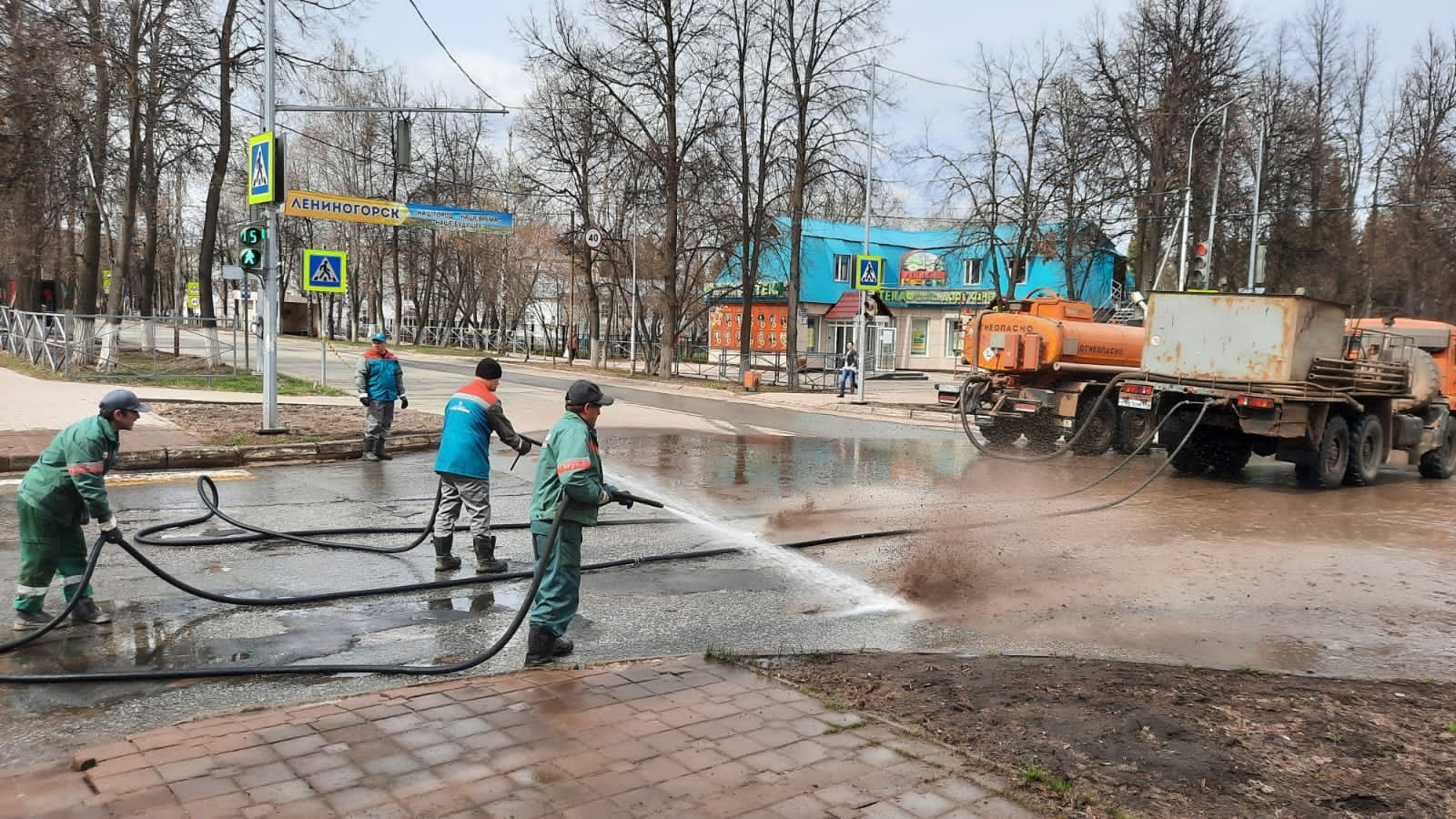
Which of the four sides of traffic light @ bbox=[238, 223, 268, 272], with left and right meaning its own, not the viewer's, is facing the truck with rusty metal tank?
left

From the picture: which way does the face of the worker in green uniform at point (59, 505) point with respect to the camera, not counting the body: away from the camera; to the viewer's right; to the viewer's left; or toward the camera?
to the viewer's right

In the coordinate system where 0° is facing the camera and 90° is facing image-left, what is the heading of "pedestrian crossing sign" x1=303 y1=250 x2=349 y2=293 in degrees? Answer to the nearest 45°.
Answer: approximately 0°

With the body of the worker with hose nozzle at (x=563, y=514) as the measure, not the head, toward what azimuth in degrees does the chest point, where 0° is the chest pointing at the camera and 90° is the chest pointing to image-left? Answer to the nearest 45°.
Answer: approximately 270°

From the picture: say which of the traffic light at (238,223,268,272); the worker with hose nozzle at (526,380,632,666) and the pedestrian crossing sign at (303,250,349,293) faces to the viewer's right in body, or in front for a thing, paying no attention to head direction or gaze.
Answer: the worker with hose nozzle

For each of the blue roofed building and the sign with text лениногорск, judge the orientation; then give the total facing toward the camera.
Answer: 2

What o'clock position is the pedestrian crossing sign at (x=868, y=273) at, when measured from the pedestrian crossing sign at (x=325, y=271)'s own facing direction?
the pedestrian crossing sign at (x=868, y=273) is roughly at 9 o'clock from the pedestrian crossing sign at (x=325, y=271).

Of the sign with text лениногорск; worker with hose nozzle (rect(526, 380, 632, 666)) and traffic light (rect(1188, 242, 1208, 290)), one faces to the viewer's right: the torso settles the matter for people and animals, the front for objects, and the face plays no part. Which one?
the worker with hose nozzle

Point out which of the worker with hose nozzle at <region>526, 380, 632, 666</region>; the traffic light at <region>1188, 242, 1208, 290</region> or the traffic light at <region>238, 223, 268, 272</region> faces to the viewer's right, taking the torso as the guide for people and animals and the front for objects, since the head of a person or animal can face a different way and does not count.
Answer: the worker with hose nozzle
